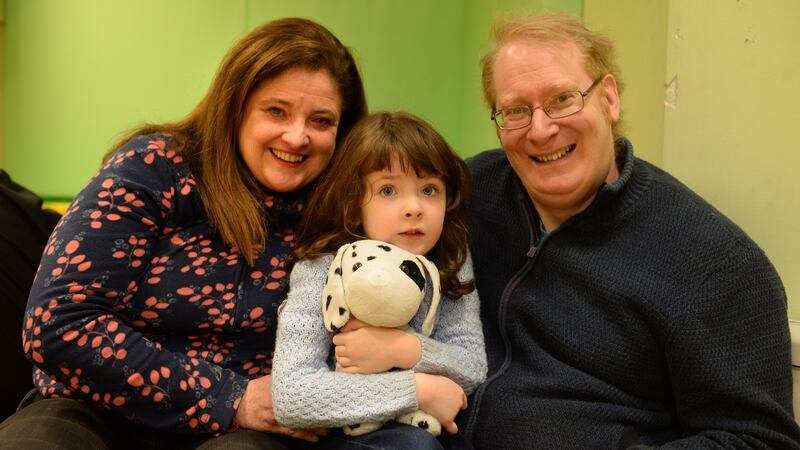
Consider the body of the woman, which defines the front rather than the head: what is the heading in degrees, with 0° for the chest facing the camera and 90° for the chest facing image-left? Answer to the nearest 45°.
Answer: approximately 315°

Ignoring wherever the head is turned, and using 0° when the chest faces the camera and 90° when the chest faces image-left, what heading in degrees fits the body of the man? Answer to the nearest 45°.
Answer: approximately 45°
